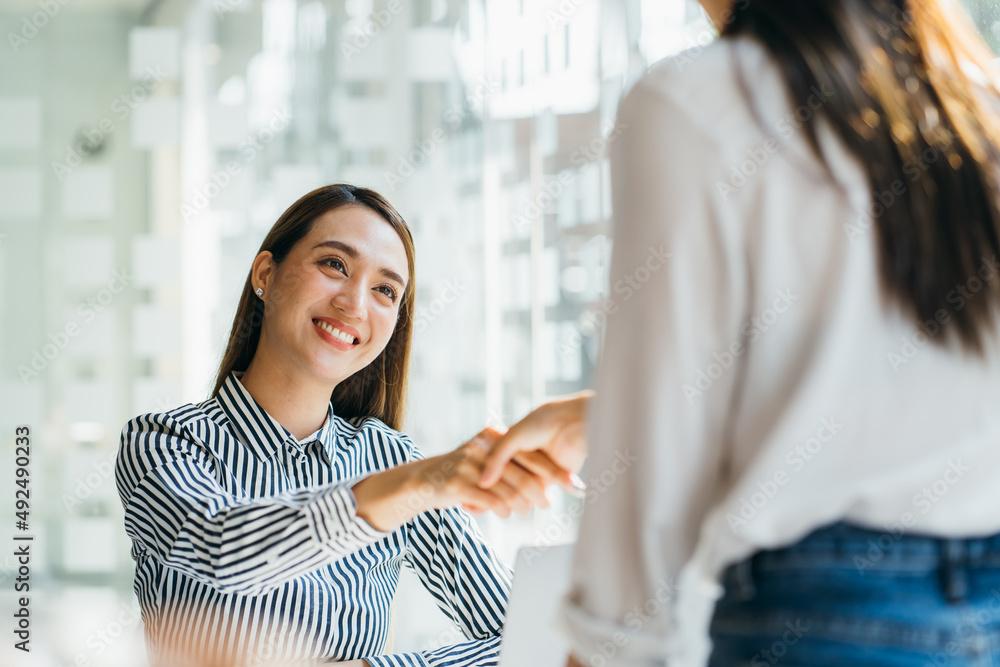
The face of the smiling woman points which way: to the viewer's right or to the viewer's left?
to the viewer's right

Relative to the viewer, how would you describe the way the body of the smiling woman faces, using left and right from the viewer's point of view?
facing the viewer and to the right of the viewer

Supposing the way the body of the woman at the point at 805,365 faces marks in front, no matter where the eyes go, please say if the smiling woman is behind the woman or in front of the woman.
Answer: in front

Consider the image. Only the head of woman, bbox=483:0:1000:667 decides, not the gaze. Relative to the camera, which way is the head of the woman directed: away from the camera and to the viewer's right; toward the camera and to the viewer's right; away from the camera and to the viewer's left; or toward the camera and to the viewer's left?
away from the camera and to the viewer's left

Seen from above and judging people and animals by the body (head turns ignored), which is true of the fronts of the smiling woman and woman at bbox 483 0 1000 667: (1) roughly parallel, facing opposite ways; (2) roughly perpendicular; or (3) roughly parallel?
roughly parallel, facing opposite ways

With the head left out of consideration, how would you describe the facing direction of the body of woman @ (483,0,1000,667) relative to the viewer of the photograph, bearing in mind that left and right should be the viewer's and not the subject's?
facing away from the viewer and to the left of the viewer
